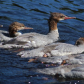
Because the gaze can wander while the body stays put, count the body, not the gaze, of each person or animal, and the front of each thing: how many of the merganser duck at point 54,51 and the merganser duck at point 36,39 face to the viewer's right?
2

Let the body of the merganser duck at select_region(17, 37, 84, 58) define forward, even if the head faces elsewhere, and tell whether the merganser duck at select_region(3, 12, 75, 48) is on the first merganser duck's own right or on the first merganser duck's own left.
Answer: on the first merganser duck's own left

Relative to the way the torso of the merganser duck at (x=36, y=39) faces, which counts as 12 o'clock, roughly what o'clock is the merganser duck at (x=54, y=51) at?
the merganser duck at (x=54, y=51) is roughly at 2 o'clock from the merganser duck at (x=36, y=39).

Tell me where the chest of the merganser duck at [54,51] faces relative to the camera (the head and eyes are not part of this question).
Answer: to the viewer's right

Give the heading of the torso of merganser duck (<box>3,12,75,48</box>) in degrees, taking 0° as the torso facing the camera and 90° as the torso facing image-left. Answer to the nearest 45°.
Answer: approximately 270°
